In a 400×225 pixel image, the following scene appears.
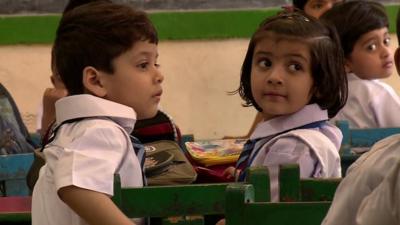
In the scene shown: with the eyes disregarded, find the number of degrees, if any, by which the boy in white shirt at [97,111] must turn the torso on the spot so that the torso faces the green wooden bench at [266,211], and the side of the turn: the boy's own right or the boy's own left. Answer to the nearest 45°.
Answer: approximately 45° to the boy's own right

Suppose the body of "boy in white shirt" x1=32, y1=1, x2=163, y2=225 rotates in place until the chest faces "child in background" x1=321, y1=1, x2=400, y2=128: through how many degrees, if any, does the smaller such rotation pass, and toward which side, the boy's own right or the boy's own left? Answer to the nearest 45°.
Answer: approximately 45° to the boy's own left

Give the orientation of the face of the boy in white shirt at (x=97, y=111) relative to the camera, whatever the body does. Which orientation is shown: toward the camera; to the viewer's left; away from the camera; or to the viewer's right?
to the viewer's right

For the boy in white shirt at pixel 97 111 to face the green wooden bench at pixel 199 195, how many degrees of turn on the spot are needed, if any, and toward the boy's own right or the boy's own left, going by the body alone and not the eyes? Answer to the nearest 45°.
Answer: approximately 45° to the boy's own right

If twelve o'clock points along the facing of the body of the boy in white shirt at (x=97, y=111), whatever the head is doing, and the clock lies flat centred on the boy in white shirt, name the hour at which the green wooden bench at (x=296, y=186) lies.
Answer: The green wooden bench is roughly at 1 o'clock from the boy in white shirt.

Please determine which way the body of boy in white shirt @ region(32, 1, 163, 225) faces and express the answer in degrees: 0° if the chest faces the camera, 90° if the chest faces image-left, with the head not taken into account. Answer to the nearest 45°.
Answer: approximately 270°
